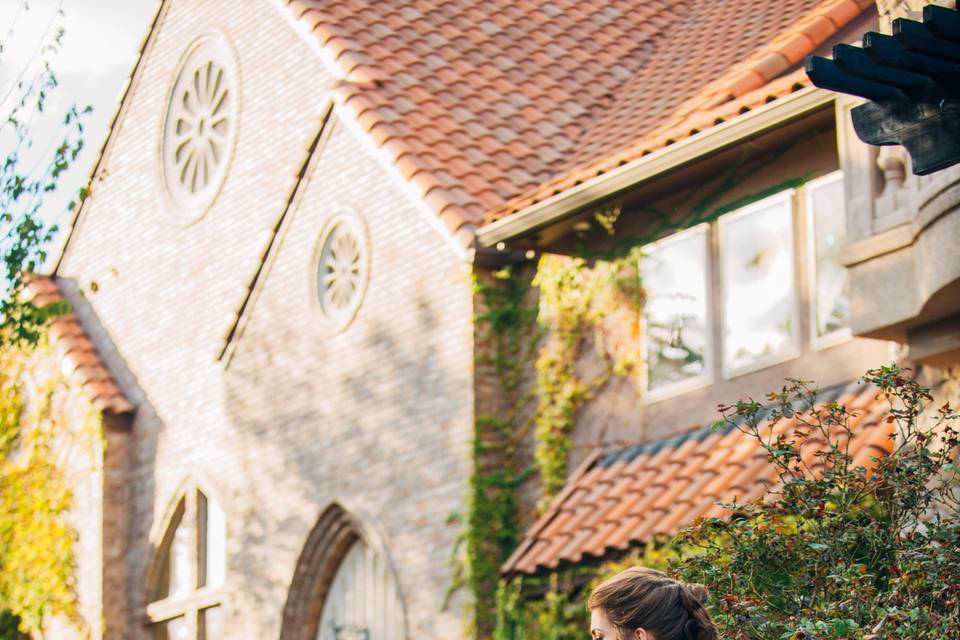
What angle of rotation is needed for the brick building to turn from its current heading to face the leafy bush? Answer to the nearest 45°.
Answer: approximately 45° to its left

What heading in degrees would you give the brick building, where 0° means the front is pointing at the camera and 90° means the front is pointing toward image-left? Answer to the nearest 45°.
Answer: approximately 45°
